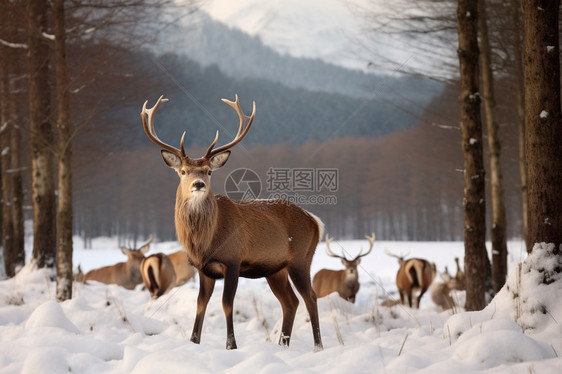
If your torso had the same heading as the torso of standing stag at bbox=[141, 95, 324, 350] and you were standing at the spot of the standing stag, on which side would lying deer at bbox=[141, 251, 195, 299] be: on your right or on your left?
on your right

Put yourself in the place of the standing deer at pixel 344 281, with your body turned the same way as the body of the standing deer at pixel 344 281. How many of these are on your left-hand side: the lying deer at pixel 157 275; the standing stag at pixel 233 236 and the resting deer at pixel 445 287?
1

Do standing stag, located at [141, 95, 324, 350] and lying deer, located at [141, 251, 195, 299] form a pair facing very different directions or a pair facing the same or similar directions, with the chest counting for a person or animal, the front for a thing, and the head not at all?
very different directions

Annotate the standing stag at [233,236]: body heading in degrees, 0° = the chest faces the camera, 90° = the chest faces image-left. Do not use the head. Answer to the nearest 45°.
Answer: approximately 45°

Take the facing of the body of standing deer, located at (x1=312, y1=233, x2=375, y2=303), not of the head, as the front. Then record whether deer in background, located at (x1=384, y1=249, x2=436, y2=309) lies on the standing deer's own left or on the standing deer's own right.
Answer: on the standing deer's own left
